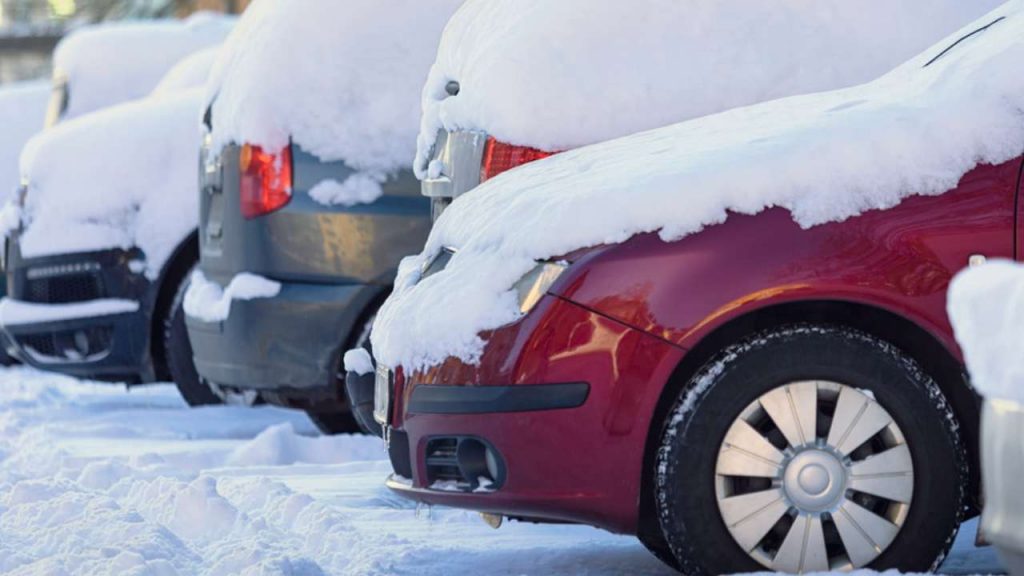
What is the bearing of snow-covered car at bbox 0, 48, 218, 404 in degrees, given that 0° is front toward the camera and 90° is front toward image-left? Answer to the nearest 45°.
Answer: approximately 45°

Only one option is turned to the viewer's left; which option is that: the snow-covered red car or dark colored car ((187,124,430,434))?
the snow-covered red car

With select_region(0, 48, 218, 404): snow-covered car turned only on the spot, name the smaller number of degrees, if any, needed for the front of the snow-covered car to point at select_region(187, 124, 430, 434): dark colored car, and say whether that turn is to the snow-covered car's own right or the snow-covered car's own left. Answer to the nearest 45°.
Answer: approximately 45° to the snow-covered car's own left

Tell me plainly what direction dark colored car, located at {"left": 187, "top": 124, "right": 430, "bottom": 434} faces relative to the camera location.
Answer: facing away from the viewer and to the right of the viewer

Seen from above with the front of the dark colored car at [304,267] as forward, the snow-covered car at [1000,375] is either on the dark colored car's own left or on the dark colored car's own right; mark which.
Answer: on the dark colored car's own right

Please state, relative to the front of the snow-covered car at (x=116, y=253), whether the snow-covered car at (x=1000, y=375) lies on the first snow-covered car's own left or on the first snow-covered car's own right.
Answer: on the first snow-covered car's own left

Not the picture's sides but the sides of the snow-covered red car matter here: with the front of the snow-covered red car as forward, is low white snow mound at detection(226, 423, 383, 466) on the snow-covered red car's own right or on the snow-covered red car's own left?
on the snow-covered red car's own right

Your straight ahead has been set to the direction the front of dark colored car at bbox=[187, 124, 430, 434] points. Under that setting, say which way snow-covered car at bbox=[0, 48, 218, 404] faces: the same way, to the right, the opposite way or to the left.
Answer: the opposite way

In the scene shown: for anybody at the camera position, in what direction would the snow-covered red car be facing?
facing to the left of the viewer

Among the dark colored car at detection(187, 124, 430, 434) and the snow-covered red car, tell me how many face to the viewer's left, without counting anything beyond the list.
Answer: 1
